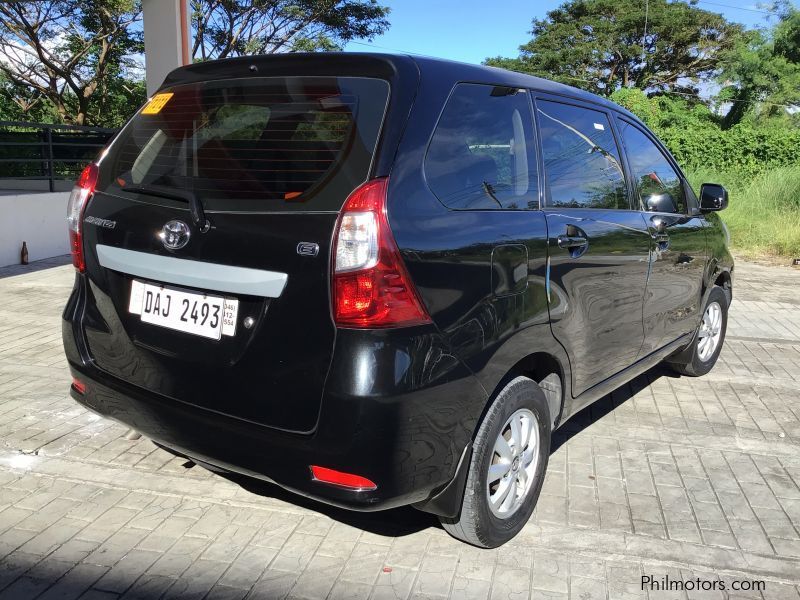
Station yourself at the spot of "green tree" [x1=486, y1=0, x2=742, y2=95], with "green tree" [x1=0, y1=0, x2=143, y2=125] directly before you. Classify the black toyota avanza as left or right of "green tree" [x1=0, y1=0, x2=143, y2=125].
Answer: left

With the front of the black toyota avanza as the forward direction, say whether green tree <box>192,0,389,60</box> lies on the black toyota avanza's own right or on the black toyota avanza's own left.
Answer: on the black toyota avanza's own left

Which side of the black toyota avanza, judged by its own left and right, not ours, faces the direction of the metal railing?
left

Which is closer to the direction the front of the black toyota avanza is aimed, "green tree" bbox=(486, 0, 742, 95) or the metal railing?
the green tree

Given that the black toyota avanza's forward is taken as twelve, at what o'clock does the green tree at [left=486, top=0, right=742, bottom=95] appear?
The green tree is roughly at 11 o'clock from the black toyota avanza.

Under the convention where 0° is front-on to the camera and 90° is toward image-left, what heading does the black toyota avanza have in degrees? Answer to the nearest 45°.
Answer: approximately 225°

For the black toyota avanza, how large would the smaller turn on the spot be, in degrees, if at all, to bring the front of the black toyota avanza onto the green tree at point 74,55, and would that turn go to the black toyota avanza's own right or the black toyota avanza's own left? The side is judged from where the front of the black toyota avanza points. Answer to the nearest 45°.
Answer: approximately 90° to the black toyota avanza's own left
